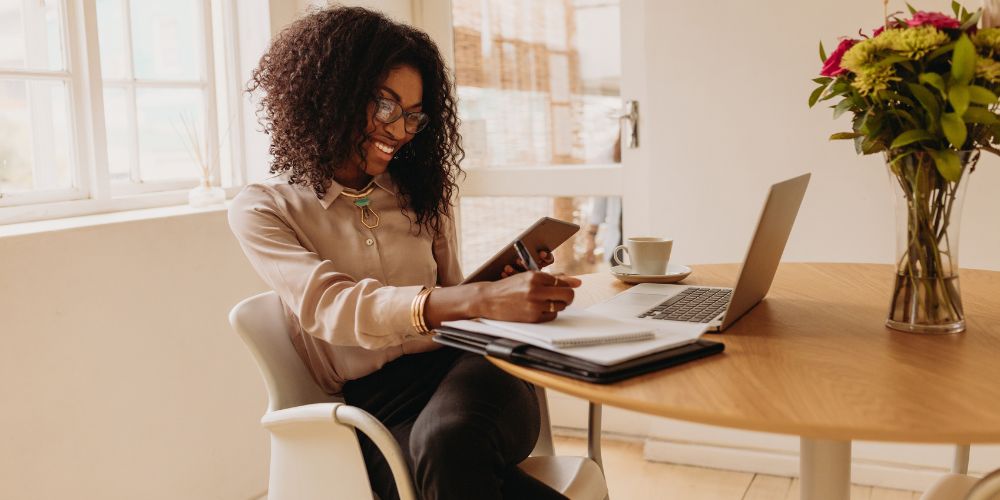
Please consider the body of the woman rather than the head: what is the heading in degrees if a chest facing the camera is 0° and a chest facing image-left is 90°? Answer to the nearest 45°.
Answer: approximately 315°

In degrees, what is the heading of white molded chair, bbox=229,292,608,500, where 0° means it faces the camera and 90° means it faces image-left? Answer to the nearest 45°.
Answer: approximately 315°

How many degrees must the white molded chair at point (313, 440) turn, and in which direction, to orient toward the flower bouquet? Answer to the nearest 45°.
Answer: approximately 45° to its left

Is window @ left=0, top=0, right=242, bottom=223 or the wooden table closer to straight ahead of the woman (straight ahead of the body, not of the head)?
the wooden table

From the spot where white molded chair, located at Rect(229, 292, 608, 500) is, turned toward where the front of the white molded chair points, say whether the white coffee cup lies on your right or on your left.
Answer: on your left

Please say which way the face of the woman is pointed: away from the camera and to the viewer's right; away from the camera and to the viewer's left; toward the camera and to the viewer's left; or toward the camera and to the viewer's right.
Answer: toward the camera and to the viewer's right

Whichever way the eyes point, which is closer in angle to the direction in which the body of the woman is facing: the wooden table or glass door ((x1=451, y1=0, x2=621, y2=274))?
the wooden table

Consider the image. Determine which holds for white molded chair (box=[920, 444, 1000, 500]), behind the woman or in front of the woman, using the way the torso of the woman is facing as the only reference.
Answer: in front

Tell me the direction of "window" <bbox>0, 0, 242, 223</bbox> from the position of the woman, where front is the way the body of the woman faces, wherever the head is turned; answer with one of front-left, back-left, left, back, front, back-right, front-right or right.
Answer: back

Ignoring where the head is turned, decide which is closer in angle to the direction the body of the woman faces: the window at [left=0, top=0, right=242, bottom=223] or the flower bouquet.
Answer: the flower bouquet
